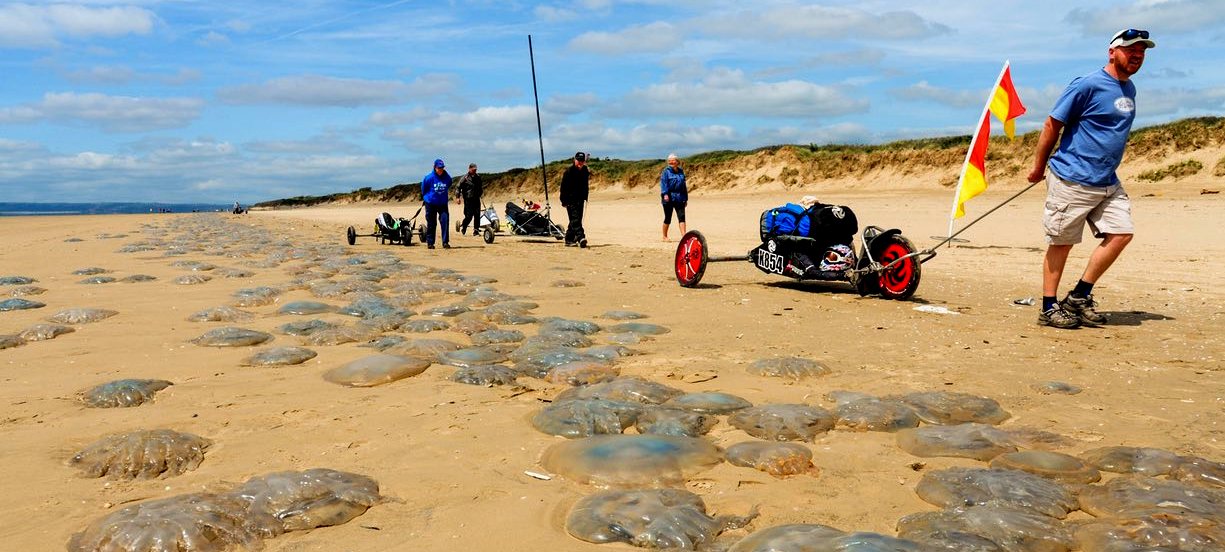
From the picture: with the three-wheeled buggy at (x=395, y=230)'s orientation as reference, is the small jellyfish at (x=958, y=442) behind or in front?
in front

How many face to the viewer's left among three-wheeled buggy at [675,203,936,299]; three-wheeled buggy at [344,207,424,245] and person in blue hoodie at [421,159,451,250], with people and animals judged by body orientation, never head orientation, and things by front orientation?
0

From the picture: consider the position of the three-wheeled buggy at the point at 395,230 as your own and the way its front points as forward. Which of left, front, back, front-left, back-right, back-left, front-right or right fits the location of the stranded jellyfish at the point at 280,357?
left

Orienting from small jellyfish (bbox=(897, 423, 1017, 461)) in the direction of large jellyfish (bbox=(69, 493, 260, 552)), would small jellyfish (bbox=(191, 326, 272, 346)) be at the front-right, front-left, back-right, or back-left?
front-right

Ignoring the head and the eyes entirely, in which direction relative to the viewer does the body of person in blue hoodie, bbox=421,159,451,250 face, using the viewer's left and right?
facing the viewer and to the right of the viewer

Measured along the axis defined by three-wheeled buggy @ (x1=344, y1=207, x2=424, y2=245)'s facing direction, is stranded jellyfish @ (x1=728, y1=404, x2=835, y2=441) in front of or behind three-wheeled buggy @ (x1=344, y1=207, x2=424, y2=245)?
in front

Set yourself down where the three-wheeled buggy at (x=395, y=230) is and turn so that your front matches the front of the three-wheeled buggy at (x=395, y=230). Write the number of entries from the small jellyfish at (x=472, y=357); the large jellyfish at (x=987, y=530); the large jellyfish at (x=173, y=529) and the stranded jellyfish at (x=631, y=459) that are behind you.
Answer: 0

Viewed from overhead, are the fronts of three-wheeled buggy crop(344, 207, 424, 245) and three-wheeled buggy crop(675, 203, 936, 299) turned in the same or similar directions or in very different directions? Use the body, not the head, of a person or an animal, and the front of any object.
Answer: same or similar directions

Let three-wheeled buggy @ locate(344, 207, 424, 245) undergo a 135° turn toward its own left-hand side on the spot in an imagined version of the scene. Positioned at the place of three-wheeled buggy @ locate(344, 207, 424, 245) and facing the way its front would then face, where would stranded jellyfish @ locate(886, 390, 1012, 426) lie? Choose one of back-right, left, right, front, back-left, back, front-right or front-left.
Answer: back

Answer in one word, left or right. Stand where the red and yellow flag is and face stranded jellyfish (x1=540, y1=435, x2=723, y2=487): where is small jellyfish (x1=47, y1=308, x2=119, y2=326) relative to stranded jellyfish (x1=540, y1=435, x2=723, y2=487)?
right

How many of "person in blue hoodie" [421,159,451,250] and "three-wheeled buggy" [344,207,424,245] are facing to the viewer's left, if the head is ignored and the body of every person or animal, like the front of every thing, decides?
0

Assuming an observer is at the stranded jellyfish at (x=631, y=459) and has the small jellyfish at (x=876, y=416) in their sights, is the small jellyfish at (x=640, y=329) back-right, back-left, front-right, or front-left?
front-left

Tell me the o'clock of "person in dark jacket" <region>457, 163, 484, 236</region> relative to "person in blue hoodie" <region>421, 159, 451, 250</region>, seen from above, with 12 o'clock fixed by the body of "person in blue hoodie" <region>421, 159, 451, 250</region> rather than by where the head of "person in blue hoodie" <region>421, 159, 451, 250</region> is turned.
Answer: "person in dark jacket" <region>457, 163, 484, 236</region> is roughly at 8 o'clock from "person in blue hoodie" <region>421, 159, 451, 250</region>.

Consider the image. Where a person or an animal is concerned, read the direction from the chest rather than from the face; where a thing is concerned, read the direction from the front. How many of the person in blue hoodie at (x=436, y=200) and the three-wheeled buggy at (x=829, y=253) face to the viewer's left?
0

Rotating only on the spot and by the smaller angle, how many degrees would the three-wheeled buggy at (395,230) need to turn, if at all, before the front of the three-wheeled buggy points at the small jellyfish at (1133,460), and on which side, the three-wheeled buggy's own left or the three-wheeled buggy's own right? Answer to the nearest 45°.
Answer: approximately 90° to the three-wheeled buggy's own left
